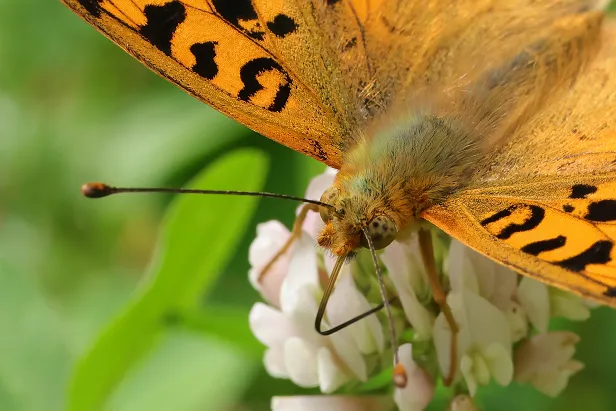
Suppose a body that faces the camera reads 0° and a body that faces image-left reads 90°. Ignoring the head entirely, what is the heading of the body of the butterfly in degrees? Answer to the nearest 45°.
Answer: approximately 45°
